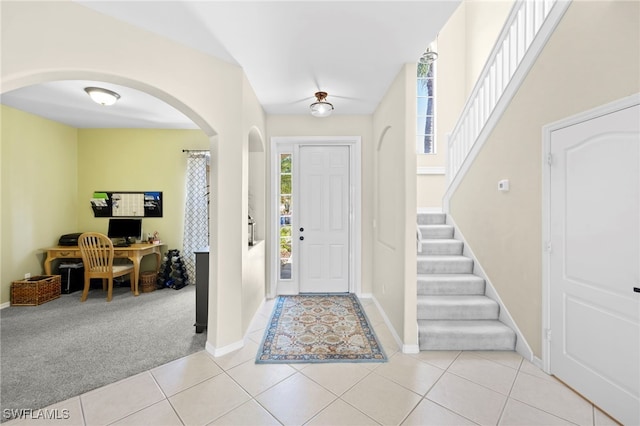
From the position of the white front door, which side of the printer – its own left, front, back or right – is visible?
left

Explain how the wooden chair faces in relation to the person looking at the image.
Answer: facing away from the viewer and to the right of the viewer

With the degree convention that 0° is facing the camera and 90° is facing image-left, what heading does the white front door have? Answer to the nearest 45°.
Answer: approximately 0°

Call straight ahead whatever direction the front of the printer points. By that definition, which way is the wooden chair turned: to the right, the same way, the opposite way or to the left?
the opposite way

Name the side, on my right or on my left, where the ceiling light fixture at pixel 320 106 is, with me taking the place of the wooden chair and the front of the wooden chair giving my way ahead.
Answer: on my right

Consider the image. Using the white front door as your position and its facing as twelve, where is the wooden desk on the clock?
The wooden desk is roughly at 3 o'clock from the white front door.

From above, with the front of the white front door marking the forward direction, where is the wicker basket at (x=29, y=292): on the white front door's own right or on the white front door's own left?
on the white front door's own right

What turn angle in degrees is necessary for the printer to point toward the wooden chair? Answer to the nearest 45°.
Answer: approximately 45° to its left

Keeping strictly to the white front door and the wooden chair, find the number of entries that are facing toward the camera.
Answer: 1

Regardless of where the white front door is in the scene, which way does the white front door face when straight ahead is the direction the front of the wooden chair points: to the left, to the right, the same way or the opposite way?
the opposite way

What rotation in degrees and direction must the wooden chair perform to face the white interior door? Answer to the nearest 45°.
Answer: approximately 90° to its right
